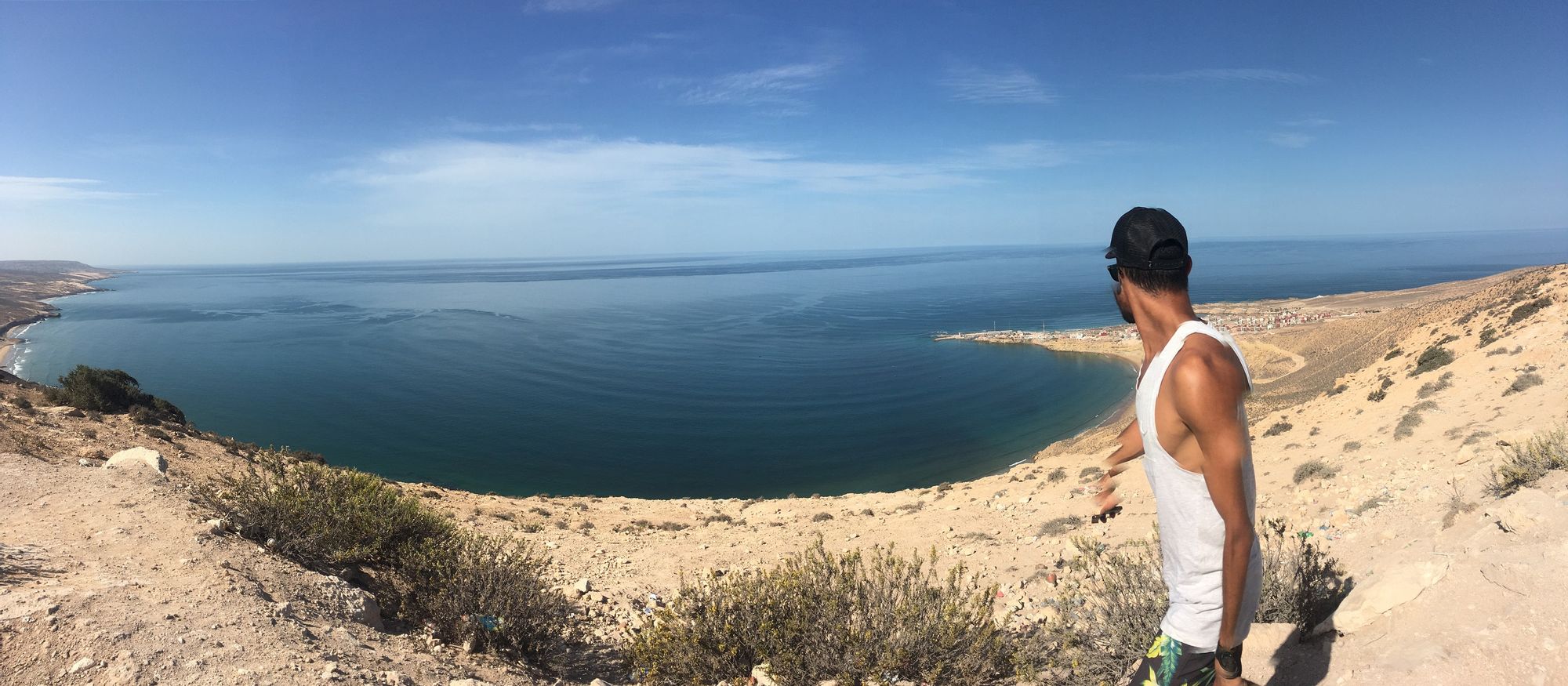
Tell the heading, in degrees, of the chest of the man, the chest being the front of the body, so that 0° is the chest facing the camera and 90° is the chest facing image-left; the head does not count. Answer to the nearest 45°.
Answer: approximately 90°

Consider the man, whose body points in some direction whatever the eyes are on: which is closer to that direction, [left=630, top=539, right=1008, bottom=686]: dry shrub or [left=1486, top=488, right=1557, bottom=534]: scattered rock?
the dry shrub

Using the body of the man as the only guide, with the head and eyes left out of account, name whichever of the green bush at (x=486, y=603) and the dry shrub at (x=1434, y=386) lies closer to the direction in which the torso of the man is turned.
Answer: the green bush

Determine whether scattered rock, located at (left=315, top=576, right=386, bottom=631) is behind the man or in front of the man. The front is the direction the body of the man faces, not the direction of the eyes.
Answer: in front

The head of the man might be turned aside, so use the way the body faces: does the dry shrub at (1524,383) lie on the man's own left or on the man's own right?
on the man's own right

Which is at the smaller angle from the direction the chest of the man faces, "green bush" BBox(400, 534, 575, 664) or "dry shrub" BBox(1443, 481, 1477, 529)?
the green bush

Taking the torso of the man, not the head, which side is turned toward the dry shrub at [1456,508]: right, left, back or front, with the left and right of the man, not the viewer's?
right

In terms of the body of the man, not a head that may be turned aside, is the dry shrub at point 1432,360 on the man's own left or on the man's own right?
on the man's own right

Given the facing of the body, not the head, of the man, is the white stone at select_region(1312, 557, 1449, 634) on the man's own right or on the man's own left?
on the man's own right

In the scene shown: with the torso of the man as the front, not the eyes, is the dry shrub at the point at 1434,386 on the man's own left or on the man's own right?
on the man's own right

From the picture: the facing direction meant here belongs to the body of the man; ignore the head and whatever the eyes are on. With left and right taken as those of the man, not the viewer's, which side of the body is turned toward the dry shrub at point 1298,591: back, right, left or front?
right

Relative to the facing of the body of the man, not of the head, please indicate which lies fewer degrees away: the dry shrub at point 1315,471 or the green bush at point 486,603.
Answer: the green bush

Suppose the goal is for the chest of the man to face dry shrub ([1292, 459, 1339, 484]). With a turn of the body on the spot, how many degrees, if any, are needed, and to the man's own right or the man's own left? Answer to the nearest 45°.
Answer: approximately 90° to the man's own right
